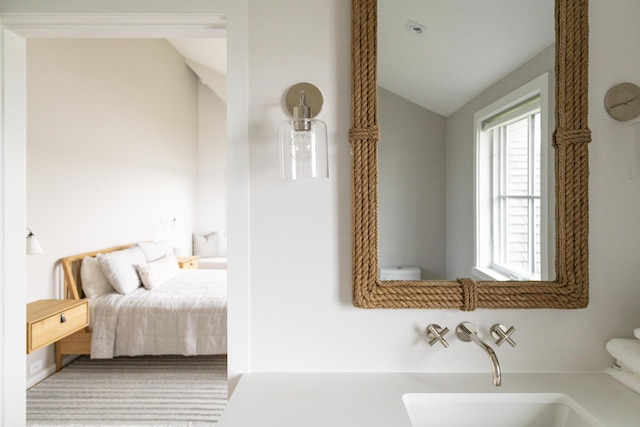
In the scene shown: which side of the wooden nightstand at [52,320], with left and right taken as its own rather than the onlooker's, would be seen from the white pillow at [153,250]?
left

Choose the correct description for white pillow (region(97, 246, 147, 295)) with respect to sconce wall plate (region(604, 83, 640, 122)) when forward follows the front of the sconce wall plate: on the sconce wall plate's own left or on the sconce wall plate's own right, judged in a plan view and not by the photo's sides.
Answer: on the sconce wall plate's own right

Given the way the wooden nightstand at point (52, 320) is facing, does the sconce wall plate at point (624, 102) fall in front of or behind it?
in front

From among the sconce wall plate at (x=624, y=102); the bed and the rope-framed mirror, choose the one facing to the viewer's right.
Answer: the bed

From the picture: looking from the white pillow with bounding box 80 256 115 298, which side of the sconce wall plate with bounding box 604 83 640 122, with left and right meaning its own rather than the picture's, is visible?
right

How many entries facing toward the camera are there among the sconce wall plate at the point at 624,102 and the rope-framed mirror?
2

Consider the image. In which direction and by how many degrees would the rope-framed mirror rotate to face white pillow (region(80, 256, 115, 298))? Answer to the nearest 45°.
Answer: approximately 90° to its right

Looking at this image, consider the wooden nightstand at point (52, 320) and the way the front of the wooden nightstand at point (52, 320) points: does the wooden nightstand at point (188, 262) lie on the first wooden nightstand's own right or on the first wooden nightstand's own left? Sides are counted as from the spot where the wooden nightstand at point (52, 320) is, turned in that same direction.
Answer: on the first wooden nightstand's own left

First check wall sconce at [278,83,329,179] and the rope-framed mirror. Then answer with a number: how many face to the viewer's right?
0

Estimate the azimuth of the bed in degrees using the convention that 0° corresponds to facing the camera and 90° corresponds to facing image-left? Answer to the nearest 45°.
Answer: approximately 270°
